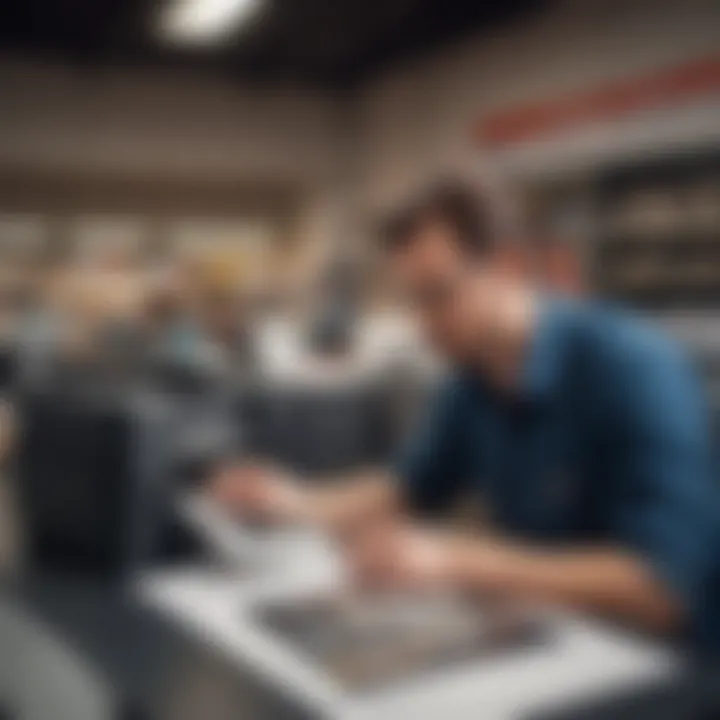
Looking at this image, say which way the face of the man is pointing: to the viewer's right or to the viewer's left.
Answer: to the viewer's left

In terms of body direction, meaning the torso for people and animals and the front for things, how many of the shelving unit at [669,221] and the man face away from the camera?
0

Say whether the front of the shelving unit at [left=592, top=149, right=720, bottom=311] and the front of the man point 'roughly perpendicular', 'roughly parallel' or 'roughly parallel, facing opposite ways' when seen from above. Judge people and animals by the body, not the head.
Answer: roughly parallel

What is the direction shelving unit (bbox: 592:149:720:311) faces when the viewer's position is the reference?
facing the viewer and to the left of the viewer

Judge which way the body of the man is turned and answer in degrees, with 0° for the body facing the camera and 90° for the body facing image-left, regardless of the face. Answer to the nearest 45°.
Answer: approximately 45°
